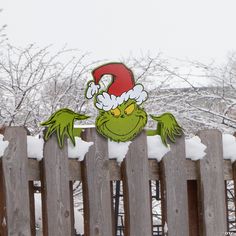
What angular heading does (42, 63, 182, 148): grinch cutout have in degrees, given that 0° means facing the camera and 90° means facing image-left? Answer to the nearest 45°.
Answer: approximately 0°
